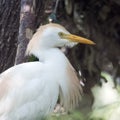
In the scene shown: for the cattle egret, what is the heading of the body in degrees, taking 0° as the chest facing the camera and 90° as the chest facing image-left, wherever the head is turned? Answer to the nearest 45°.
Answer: approximately 270°

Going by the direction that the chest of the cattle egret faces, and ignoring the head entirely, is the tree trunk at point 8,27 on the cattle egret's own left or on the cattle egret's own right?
on the cattle egret's own left
